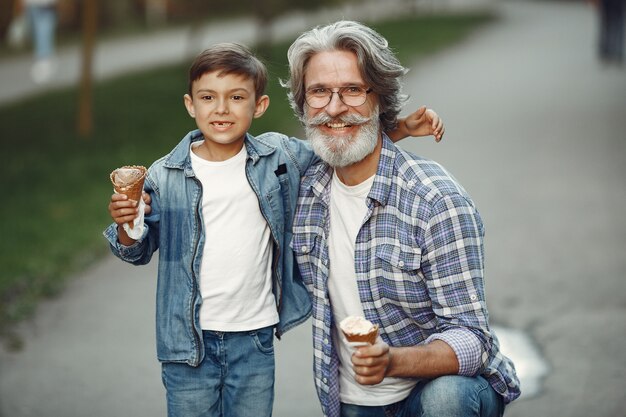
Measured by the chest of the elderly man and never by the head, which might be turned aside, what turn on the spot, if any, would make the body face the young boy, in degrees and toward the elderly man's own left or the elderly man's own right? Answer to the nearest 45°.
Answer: approximately 45° to the elderly man's own right

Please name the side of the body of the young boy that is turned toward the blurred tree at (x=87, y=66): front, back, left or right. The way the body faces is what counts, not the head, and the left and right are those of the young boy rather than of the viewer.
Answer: back

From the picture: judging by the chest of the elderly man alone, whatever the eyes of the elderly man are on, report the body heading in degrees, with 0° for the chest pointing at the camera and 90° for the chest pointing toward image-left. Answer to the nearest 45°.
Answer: approximately 45°

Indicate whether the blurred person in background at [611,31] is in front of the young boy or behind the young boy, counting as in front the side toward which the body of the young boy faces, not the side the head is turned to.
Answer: behind

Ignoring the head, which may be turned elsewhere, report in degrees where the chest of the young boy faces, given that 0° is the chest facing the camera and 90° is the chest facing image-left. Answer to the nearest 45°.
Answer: approximately 0°

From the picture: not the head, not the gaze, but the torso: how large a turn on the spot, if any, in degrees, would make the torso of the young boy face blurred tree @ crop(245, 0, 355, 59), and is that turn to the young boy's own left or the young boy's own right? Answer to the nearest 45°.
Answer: approximately 180°

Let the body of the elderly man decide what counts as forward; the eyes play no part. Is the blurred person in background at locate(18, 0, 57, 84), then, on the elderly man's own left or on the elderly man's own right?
on the elderly man's own right

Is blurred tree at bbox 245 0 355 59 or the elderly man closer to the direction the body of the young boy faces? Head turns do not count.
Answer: the elderly man

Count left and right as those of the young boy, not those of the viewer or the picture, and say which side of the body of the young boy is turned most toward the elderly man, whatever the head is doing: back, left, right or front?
left

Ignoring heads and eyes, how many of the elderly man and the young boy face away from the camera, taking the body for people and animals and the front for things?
0
